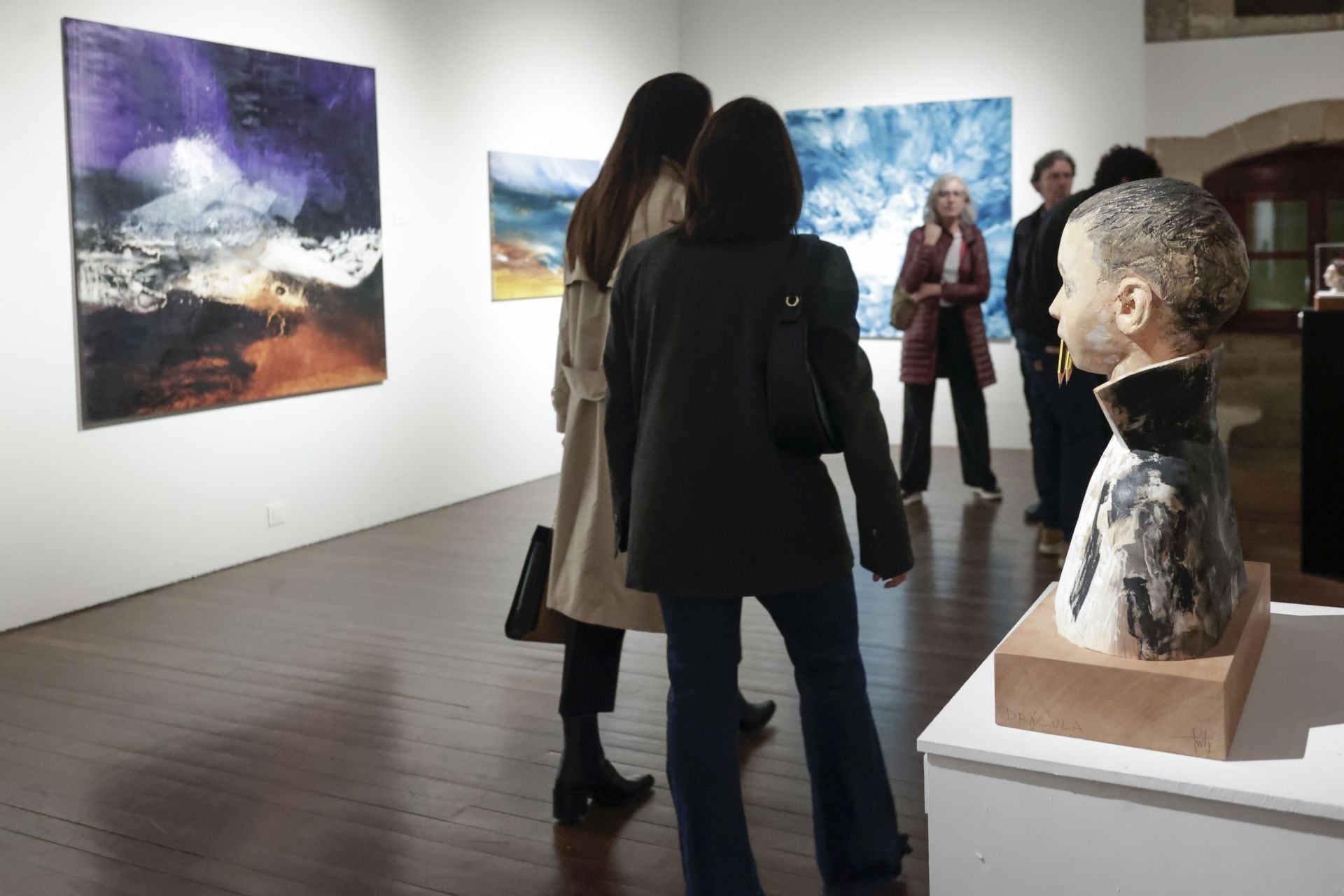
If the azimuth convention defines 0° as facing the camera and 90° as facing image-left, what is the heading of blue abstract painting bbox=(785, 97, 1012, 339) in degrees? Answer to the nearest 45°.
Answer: approximately 0°

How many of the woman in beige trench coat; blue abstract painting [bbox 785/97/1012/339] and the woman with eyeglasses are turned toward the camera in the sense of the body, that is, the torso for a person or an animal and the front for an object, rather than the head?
2

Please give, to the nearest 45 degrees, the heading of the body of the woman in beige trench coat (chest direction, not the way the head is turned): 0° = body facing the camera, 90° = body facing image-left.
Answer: approximately 225°

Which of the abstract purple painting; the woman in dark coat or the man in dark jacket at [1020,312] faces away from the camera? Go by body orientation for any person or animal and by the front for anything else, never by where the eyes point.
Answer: the woman in dark coat

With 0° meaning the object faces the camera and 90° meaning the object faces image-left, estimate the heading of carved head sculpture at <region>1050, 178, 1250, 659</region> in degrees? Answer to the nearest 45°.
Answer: approximately 90°

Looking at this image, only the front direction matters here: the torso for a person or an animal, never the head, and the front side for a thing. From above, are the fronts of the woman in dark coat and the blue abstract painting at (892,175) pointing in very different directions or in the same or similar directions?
very different directions

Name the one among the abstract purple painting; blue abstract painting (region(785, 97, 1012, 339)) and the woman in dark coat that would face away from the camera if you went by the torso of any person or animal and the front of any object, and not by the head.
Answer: the woman in dark coat

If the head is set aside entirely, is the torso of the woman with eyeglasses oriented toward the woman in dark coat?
yes

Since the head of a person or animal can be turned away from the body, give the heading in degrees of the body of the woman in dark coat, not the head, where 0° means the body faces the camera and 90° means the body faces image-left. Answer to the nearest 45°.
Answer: approximately 180°

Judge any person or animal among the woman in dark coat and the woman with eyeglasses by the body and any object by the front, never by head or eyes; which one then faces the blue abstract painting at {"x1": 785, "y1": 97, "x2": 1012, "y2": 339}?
the woman in dark coat

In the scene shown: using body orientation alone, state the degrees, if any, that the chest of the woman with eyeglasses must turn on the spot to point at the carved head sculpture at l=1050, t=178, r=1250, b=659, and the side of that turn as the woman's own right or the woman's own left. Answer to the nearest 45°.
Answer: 0° — they already face it

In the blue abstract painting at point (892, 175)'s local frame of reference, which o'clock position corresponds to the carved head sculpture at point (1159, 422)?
The carved head sculpture is roughly at 12 o'clock from the blue abstract painting.

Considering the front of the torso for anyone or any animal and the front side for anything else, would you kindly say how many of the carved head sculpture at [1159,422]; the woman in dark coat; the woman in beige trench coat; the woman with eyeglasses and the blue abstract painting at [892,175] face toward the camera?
2

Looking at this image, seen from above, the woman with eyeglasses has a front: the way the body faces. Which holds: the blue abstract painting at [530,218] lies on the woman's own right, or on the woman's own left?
on the woman's own right
